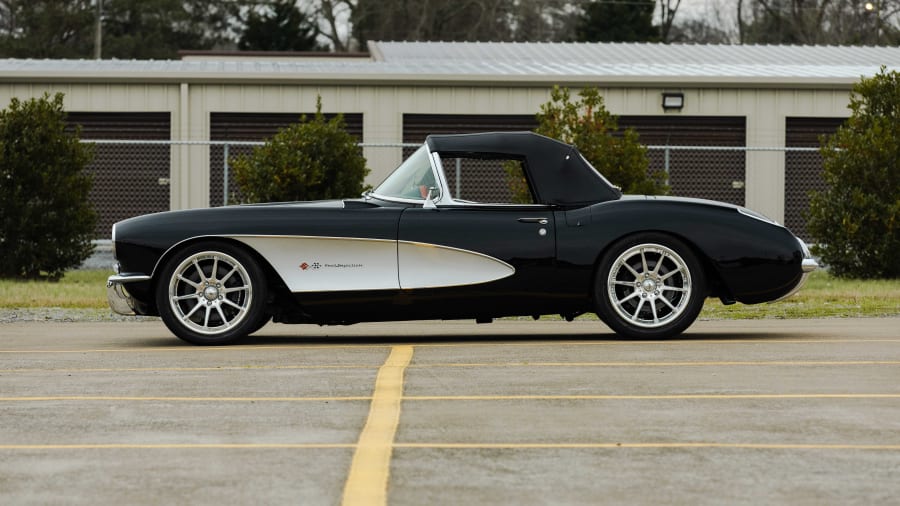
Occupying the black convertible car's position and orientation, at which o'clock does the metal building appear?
The metal building is roughly at 3 o'clock from the black convertible car.

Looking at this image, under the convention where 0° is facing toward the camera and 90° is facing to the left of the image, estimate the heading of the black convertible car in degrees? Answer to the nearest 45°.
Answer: approximately 90°

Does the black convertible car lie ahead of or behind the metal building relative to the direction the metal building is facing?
ahead

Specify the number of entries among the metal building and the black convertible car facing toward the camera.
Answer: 1

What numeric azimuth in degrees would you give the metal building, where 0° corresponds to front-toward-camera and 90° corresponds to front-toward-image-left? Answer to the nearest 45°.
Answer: approximately 0°

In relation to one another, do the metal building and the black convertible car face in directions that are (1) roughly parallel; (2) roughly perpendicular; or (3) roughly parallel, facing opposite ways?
roughly perpendicular

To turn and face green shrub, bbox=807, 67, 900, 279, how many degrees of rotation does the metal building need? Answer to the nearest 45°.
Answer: approximately 45° to its left

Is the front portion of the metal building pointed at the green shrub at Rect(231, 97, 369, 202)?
yes

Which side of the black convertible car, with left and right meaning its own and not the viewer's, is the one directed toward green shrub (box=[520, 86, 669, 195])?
right
